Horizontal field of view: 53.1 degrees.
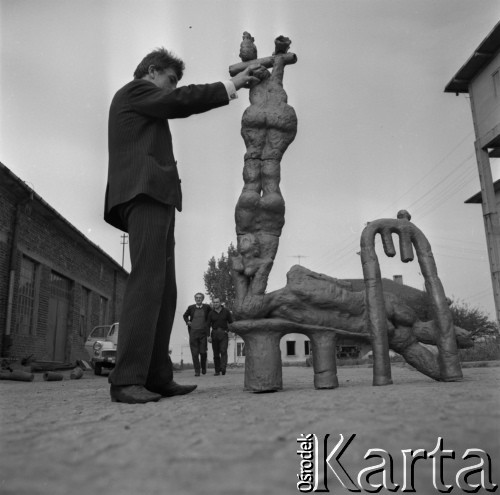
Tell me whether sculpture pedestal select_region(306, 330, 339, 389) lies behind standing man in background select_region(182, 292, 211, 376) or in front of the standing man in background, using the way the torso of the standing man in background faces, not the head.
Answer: in front

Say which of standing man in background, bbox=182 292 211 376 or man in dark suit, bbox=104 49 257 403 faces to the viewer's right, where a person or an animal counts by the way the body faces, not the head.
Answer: the man in dark suit

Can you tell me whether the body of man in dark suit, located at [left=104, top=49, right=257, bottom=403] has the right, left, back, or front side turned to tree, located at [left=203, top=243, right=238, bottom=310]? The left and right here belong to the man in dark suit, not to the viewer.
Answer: left

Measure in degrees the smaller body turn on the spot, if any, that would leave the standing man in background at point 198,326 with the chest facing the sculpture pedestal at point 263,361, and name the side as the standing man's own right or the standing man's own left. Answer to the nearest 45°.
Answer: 0° — they already face it

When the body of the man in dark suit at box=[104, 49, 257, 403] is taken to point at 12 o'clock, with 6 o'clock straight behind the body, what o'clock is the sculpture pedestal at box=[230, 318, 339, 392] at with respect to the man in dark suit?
The sculpture pedestal is roughly at 11 o'clock from the man in dark suit.

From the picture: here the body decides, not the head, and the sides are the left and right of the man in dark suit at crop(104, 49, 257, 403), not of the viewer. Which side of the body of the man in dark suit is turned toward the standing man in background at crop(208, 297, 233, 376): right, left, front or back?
left

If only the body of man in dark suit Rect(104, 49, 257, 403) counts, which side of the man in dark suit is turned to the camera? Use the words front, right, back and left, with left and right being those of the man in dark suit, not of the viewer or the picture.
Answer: right

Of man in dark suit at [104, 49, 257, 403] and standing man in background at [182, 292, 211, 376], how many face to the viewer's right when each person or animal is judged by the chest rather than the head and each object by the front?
1

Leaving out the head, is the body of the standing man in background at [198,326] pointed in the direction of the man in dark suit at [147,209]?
yes

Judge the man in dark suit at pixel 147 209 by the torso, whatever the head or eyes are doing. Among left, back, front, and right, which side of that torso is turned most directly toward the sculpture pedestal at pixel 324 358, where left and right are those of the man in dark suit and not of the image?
front

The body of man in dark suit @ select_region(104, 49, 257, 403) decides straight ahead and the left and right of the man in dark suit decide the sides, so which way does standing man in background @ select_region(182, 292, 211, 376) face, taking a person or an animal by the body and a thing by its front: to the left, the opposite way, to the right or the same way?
to the right

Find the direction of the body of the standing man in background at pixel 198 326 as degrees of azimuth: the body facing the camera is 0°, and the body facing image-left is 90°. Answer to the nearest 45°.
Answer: approximately 0°

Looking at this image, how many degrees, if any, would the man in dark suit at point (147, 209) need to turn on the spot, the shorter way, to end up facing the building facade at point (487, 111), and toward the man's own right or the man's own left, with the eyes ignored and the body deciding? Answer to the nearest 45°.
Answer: approximately 45° to the man's own left

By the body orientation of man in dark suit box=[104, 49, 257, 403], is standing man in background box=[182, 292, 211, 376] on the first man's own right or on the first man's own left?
on the first man's own left
